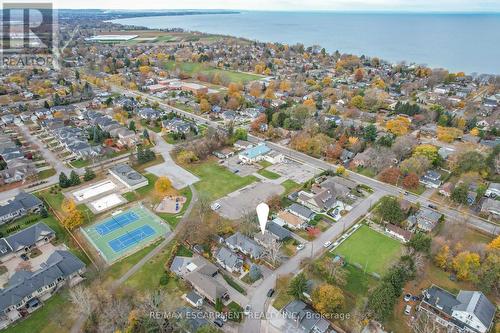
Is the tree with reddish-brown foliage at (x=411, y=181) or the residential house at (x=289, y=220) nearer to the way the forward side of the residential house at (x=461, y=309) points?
the residential house

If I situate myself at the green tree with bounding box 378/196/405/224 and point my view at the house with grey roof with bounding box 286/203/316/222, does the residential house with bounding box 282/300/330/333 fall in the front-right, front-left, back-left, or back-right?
front-left

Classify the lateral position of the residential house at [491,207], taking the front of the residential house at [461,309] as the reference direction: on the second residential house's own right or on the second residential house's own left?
on the second residential house's own right

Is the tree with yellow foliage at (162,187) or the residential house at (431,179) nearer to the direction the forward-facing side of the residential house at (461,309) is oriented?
the tree with yellow foliage

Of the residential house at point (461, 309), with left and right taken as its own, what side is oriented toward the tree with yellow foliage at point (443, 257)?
back

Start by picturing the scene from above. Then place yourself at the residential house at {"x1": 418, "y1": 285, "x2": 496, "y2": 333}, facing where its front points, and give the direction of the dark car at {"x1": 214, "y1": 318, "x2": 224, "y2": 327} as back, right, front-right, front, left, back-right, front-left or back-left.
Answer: front

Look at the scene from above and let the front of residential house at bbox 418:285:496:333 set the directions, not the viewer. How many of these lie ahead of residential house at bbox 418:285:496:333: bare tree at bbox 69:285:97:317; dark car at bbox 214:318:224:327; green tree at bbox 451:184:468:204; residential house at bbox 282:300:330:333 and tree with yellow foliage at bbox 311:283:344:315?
4

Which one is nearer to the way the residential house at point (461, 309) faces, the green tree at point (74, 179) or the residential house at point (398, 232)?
the green tree

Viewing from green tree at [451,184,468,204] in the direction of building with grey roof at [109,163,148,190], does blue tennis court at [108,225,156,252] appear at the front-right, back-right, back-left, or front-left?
front-left

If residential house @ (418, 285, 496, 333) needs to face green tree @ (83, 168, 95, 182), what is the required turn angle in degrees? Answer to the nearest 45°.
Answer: approximately 45° to its right

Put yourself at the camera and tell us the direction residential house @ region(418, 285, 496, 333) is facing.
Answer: facing the viewer and to the left of the viewer

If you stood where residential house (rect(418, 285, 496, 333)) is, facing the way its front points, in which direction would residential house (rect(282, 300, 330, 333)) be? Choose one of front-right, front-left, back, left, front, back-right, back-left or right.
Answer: front

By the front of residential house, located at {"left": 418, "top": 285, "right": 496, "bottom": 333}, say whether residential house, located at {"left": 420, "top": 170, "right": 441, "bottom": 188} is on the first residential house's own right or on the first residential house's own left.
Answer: on the first residential house's own right

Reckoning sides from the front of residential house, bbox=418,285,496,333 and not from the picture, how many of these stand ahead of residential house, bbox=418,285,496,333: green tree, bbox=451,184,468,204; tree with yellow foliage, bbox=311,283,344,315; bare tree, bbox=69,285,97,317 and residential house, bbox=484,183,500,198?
2

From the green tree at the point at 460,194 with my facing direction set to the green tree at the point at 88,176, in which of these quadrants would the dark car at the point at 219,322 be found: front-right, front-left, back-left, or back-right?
front-left
